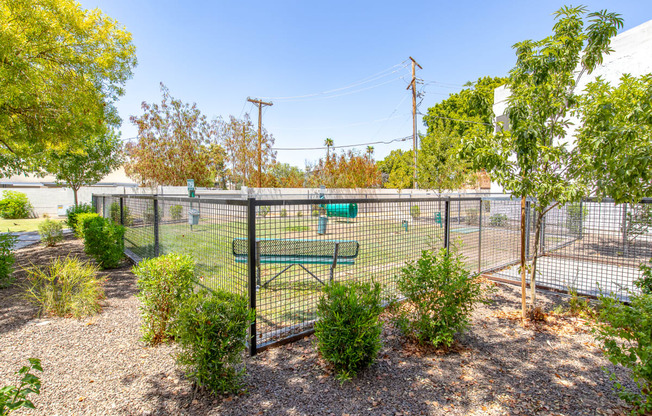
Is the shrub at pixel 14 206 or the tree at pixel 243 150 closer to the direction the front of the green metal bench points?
the tree

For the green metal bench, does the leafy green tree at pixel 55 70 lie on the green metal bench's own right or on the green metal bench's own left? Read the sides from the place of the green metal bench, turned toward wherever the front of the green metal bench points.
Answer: on the green metal bench's own left

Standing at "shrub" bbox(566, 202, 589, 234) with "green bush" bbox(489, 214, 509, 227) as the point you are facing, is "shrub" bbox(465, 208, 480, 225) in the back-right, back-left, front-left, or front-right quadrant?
front-left

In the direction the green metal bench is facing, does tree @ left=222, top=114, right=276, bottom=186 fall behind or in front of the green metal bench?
in front

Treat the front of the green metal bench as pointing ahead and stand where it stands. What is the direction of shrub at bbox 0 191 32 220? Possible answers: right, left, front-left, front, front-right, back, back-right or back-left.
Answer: front-left

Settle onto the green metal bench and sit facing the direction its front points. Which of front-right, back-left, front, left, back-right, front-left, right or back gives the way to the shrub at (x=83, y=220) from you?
front-left

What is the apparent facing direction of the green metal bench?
away from the camera

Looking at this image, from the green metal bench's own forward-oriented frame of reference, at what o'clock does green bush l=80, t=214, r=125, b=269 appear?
The green bush is roughly at 10 o'clock from the green metal bench.

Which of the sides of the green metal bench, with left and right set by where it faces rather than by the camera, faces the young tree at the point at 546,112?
right

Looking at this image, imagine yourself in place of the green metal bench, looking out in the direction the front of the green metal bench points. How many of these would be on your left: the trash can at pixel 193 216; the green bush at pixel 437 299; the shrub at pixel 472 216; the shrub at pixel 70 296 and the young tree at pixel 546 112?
2

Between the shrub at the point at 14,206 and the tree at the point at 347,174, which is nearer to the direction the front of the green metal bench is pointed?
the tree

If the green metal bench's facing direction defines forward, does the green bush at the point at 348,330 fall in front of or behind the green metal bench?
behind

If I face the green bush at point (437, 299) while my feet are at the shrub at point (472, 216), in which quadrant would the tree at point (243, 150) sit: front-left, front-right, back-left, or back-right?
back-right

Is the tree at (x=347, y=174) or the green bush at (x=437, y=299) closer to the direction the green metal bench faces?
the tree

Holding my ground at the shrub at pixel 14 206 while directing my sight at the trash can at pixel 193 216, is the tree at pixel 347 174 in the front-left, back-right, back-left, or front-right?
front-left

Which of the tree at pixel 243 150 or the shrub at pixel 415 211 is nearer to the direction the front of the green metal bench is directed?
the tree

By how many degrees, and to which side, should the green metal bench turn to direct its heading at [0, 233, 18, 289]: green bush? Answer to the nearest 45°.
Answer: approximately 90° to its left
